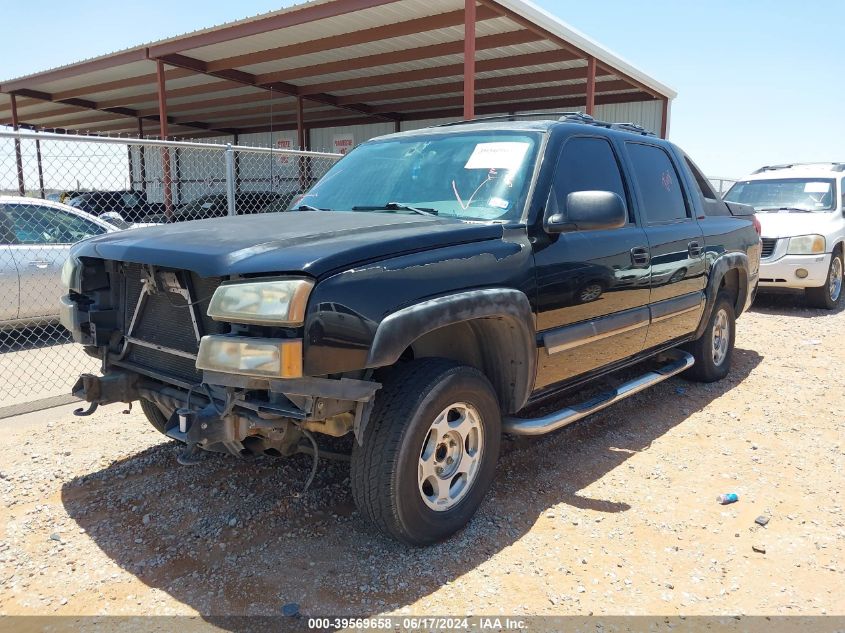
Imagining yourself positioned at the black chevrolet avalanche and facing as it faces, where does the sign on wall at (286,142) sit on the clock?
The sign on wall is roughly at 4 o'clock from the black chevrolet avalanche.

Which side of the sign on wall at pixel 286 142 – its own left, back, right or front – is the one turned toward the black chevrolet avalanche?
front

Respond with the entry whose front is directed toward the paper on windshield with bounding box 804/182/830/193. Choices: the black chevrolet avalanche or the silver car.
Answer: the silver car

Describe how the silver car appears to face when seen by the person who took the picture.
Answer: facing to the right of the viewer

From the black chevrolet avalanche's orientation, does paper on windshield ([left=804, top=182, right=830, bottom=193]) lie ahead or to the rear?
to the rear

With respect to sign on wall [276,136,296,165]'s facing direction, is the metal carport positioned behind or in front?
in front

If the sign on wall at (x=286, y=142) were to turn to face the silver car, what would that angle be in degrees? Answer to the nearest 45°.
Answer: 0° — it already faces it

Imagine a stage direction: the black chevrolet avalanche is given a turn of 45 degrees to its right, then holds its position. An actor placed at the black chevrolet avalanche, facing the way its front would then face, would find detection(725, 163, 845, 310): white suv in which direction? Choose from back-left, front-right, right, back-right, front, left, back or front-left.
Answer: back-right

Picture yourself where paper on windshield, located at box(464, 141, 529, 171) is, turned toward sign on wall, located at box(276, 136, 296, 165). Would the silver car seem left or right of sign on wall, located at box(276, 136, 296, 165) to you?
left

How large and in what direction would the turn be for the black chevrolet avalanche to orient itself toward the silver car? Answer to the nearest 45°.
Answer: approximately 90° to its right

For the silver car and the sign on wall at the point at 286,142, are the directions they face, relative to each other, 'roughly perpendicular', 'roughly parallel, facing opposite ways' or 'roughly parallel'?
roughly perpendicular

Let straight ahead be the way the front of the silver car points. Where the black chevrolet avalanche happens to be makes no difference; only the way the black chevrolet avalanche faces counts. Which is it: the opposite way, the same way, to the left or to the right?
the opposite way
